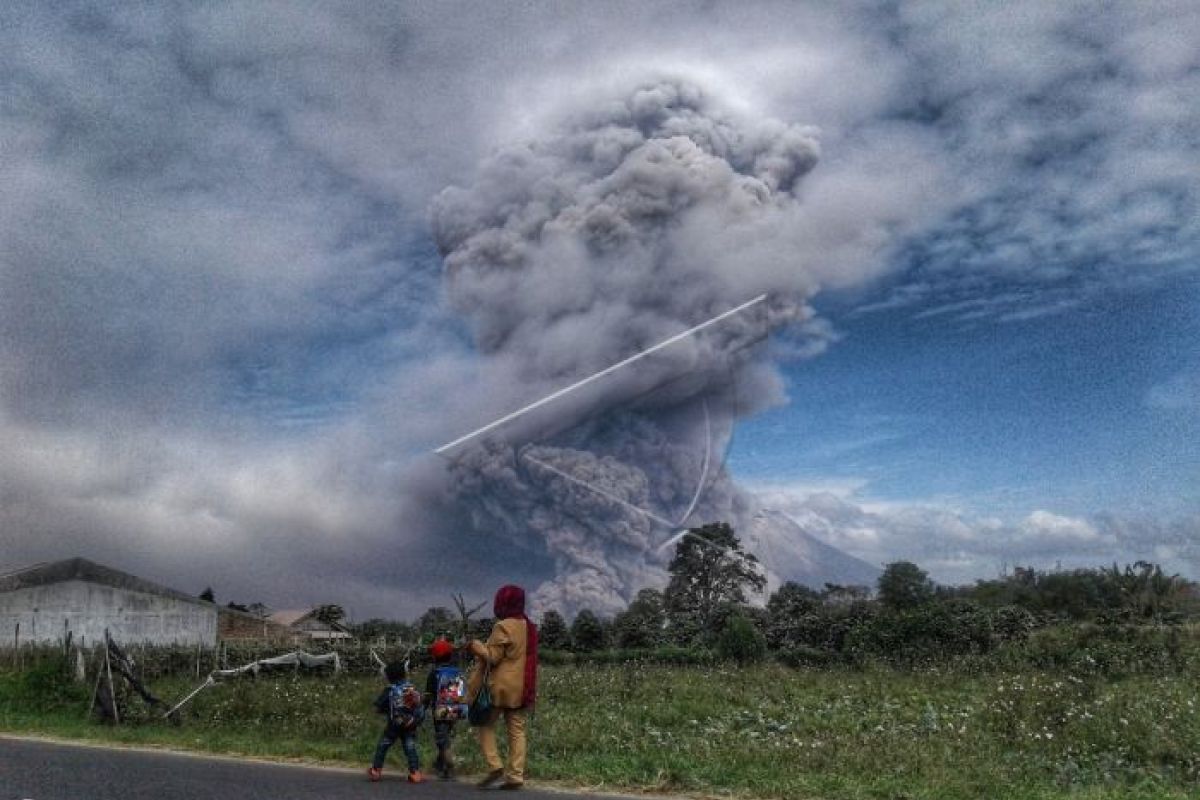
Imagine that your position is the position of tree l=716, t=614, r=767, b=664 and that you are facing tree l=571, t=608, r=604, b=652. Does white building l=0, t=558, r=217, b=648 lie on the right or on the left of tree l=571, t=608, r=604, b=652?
left

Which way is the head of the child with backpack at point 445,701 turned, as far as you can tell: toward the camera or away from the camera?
away from the camera

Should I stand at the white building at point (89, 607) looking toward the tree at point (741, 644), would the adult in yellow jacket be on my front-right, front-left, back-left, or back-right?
front-right

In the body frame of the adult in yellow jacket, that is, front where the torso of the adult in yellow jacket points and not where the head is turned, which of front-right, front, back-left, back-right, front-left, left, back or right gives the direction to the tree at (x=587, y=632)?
front-right

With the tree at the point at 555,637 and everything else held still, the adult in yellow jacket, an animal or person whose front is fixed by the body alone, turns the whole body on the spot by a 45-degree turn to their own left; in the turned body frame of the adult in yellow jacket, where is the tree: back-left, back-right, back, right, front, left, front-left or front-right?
right

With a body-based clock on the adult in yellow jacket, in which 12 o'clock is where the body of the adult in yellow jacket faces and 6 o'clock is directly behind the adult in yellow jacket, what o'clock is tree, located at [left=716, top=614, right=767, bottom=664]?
The tree is roughly at 2 o'clock from the adult in yellow jacket.

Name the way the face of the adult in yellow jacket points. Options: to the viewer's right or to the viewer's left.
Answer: to the viewer's left

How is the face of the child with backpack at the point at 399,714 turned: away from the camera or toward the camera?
away from the camera

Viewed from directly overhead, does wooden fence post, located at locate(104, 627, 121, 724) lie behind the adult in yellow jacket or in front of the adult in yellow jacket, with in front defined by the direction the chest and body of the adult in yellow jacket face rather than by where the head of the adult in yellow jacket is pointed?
in front

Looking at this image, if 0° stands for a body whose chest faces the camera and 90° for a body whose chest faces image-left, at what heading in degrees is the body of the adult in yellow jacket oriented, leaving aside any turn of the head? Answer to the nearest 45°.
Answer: approximately 135°

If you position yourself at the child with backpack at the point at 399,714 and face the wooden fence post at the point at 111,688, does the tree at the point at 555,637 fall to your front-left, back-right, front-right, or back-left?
front-right
